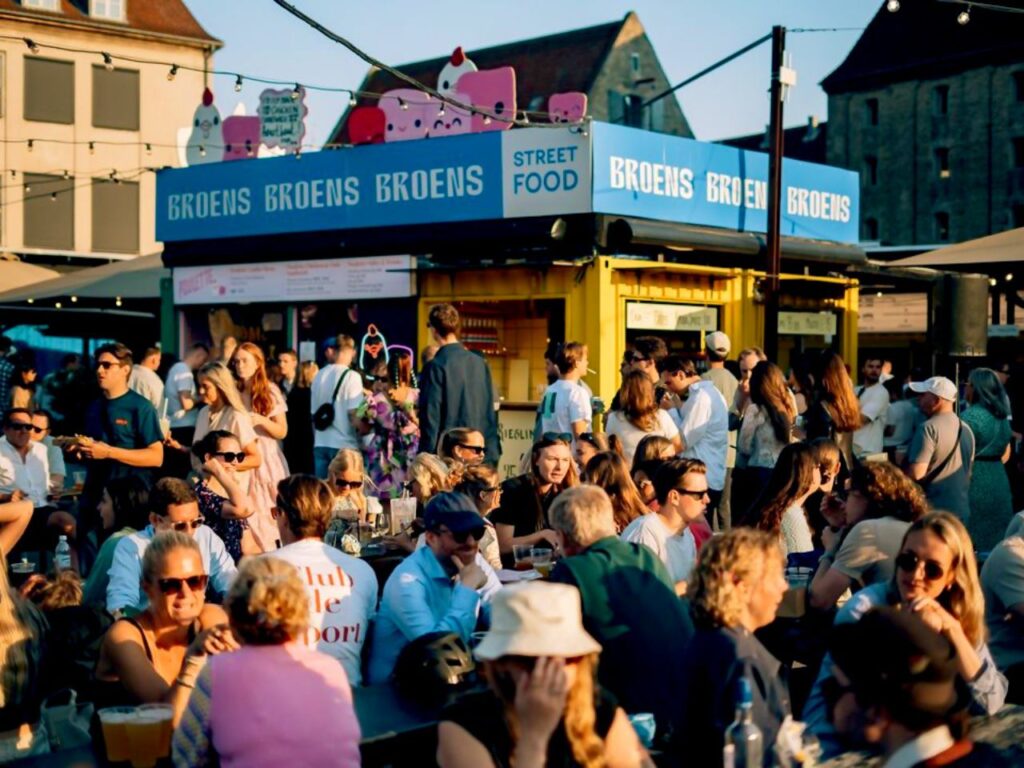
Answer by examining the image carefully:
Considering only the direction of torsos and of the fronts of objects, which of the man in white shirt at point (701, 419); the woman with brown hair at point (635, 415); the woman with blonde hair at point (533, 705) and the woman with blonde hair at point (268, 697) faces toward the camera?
the woman with blonde hair at point (533, 705)

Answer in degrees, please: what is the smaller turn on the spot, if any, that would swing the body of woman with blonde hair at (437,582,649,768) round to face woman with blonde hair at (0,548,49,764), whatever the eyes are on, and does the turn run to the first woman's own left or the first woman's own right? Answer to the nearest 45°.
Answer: approximately 135° to the first woman's own right

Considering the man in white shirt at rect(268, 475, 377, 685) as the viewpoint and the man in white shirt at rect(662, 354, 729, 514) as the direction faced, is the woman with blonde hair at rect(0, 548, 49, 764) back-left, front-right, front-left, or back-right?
back-left

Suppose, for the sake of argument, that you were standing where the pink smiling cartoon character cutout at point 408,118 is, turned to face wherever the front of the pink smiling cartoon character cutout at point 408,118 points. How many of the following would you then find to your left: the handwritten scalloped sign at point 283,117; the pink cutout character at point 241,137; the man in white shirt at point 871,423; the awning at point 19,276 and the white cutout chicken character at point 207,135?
1

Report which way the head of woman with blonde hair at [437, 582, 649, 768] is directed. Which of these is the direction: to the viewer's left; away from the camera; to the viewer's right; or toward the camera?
toward the camera

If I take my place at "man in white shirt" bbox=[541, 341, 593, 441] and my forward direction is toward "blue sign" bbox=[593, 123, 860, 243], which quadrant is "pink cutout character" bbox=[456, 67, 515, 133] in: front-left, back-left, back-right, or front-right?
front-left

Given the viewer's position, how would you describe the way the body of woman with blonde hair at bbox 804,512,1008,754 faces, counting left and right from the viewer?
facing the viewer and to the left of the viewer

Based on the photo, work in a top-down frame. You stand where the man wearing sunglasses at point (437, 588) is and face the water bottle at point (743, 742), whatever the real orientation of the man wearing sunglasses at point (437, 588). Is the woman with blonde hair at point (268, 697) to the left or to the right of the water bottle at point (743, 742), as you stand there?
right

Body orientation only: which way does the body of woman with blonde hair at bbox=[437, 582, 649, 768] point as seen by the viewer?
toward the camera

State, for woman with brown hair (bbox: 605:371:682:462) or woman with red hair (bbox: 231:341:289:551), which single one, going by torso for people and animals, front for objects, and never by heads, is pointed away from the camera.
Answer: woman with brown hair (bbox: 605:371:682:462)

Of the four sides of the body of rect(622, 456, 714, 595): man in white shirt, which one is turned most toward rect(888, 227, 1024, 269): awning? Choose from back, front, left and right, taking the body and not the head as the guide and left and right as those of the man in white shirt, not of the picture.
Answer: left

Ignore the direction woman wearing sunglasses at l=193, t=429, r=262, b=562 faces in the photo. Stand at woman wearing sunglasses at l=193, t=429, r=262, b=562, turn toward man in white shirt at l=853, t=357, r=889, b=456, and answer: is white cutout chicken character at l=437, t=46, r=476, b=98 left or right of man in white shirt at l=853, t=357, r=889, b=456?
left

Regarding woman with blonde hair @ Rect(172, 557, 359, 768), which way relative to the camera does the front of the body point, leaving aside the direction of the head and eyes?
away from the camera

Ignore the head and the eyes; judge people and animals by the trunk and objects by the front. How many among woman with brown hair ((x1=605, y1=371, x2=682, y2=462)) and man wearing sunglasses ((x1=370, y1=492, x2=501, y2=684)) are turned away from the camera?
1
